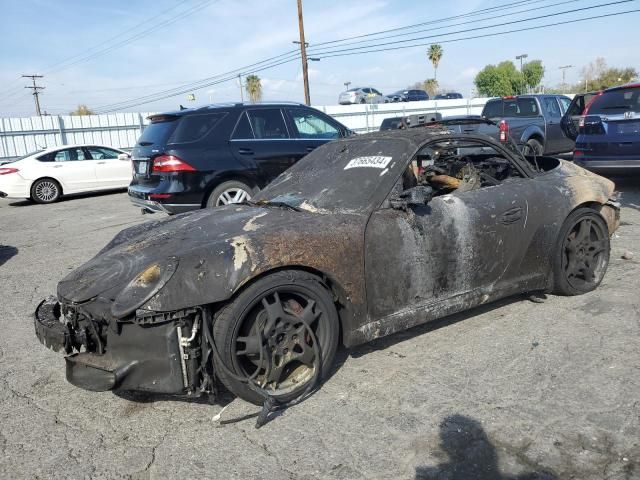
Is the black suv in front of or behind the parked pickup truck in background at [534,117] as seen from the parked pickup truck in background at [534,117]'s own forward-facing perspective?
behind

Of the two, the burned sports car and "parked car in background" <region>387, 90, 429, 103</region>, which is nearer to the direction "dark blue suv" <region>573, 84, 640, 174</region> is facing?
the parked car in background

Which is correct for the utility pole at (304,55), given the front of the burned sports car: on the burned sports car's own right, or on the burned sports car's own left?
on the burned sports car's own right

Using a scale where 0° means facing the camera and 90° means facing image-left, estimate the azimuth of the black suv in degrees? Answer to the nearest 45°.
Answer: approximately 225°

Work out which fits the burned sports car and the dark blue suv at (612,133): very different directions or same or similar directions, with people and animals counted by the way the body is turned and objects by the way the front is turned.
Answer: very different directions

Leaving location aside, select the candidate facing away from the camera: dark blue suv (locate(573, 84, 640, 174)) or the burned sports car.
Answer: the dark blue suv

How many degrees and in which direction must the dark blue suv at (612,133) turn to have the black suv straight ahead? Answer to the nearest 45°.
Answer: approximately 135° to its left

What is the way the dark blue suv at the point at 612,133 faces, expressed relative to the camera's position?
facing away from the viewer

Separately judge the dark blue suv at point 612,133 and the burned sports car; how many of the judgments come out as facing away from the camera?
1

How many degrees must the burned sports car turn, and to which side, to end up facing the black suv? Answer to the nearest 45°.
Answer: approximately 135° to its right

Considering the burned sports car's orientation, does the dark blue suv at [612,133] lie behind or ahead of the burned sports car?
behind

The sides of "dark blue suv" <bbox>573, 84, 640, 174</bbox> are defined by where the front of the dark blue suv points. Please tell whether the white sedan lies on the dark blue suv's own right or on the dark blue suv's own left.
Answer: on the dark blue suv's own left

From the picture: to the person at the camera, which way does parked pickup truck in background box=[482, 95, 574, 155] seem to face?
facing away from the viewer and to the right of the viewer
